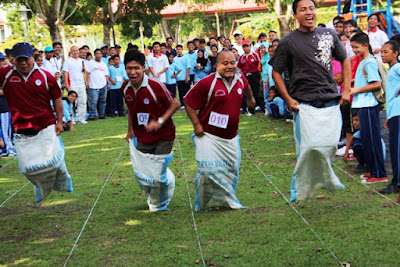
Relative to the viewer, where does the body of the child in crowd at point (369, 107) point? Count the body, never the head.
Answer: to the viewer's left

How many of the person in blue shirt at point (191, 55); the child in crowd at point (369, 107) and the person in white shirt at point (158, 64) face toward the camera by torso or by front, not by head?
2

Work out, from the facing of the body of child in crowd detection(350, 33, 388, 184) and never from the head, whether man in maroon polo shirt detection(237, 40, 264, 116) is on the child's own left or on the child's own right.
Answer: on the child's own right

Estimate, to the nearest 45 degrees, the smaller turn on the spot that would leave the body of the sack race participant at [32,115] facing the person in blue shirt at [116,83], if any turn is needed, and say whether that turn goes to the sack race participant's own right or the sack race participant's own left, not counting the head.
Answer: approximately 180°

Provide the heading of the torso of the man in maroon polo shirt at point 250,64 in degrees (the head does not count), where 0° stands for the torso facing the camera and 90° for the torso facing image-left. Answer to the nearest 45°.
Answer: approximately 0°

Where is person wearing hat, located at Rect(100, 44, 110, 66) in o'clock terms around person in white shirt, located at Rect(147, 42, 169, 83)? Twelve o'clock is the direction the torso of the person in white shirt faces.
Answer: The person wearing hat is roughly at 4 o'clock from the person in white shirt.

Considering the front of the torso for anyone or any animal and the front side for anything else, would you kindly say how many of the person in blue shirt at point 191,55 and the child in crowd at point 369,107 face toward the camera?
1

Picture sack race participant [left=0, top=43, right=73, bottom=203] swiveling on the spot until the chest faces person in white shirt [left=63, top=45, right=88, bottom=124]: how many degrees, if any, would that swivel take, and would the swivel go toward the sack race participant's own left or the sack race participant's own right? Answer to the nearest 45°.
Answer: approximately 180°

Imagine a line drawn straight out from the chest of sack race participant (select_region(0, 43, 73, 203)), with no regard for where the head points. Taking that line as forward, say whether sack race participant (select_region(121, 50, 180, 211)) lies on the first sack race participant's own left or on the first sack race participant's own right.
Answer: on the first sack race participant's own left
